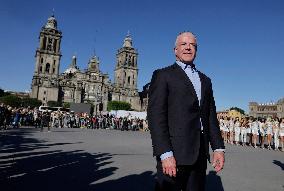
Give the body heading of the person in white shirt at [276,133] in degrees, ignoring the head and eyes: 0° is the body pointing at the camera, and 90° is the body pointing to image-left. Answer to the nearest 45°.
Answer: approximately 45°

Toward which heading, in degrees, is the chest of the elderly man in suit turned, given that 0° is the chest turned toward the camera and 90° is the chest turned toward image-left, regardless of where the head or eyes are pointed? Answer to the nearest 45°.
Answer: approximately 315°

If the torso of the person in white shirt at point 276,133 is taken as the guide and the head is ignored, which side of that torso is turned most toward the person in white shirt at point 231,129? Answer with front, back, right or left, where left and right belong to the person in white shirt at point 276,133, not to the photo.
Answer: right

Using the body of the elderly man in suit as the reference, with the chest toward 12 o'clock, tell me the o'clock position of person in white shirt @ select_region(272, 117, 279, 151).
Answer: The person in white shirt is roughly at 8 o'clock from the elderly man in suit.

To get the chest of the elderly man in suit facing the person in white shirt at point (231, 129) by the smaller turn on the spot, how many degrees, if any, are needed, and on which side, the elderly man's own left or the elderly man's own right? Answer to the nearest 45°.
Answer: approximately 135° to the elderly man's own left
